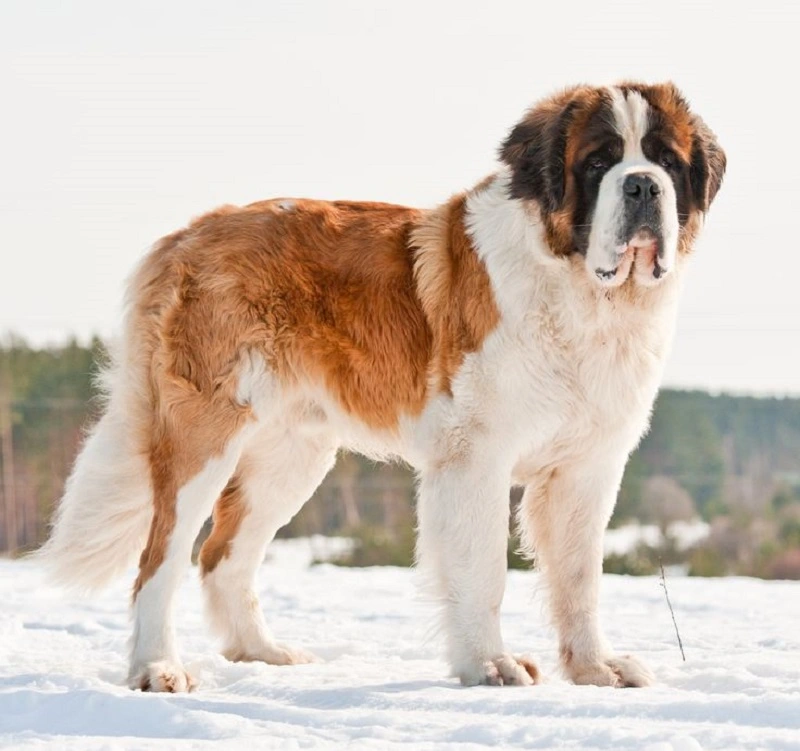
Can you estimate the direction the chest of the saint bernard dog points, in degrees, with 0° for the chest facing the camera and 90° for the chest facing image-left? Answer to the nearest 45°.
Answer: approximately 315°
